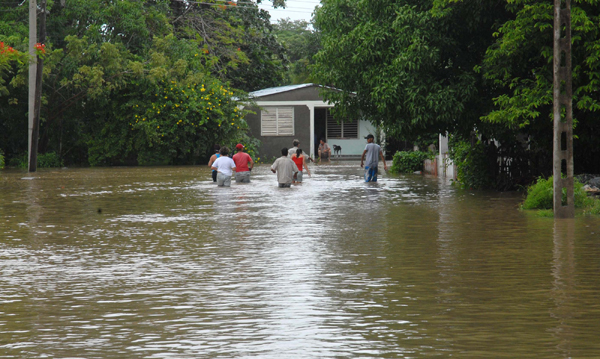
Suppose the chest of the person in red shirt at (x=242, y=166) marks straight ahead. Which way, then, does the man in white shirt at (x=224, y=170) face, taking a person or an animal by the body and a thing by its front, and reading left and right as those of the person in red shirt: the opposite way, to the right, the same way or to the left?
the same way

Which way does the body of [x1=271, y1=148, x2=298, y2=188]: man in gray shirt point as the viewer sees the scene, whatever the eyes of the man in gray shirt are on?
away from the camera

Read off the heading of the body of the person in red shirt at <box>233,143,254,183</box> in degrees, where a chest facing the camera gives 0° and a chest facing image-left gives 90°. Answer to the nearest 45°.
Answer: approximately 180°

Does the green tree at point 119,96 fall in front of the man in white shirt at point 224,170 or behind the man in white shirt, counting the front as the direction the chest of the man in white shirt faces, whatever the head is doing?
in front

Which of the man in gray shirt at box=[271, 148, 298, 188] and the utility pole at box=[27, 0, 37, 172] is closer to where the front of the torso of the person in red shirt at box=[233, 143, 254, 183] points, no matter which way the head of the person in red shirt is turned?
the utility pole

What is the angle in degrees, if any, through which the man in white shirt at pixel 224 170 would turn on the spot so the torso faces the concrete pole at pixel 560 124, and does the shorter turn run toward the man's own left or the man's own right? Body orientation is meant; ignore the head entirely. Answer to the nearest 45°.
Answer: approximately 135° to the man's own right

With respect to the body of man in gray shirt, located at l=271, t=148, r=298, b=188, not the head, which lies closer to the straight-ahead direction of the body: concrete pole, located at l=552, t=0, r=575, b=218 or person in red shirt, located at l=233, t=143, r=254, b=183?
the person in red shirt

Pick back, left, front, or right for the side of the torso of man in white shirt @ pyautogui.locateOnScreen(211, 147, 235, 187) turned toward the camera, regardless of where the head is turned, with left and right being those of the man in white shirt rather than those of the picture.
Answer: back

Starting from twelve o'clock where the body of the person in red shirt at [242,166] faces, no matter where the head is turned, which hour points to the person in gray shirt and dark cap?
The person in gray shirt and dark cap is roughly at 3 o'clock from the person in red shirt.

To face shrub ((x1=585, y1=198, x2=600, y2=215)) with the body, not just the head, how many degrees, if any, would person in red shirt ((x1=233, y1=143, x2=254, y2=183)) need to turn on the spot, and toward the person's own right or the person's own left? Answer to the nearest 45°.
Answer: approximately 135° to the person's own right

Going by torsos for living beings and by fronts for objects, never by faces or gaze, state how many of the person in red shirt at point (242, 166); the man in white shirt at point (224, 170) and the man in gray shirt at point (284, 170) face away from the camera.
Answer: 3
